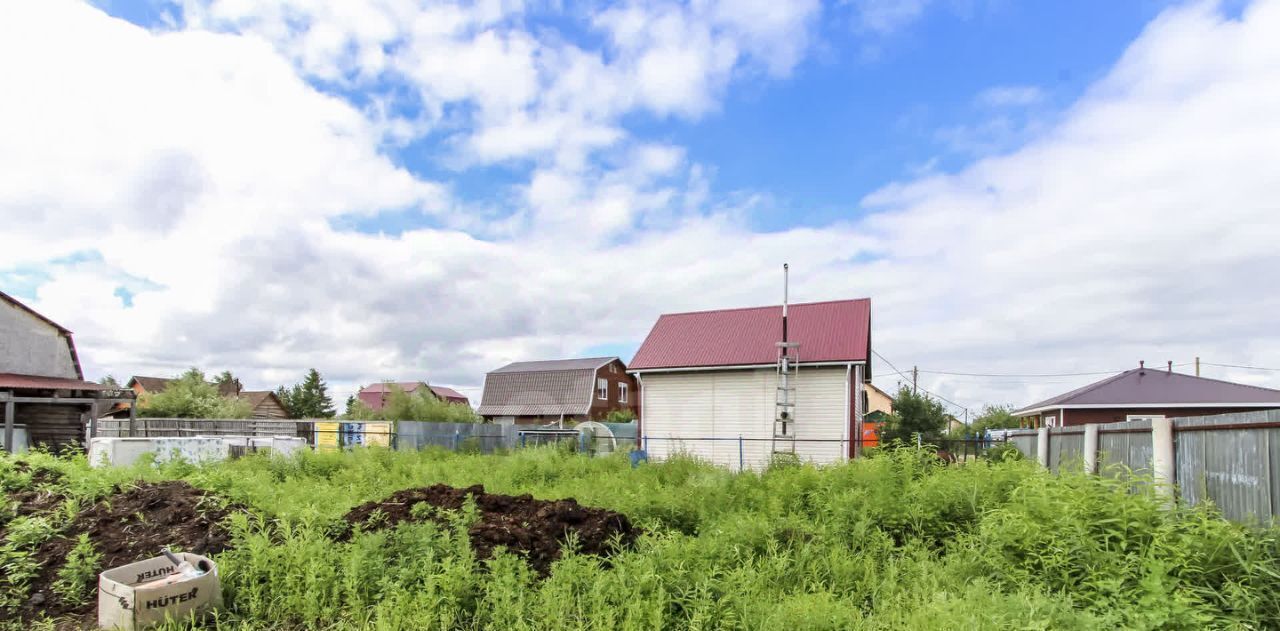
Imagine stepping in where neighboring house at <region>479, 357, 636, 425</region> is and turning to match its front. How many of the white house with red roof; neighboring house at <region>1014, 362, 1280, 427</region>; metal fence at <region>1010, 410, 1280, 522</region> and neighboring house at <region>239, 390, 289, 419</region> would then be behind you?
1

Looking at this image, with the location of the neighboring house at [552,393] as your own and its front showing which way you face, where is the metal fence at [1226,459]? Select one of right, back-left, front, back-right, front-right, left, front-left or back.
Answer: front-right

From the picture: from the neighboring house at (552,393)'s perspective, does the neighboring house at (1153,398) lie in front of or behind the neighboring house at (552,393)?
in front

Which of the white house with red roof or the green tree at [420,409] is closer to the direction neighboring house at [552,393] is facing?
the white house with red roof

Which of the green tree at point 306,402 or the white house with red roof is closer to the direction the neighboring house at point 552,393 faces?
the white house with red roof

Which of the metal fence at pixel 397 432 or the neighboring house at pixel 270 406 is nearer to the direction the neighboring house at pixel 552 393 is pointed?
the metal fence

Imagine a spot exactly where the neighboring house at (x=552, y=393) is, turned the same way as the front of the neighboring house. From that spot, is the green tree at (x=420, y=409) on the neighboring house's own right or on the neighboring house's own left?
on the neighboring house's own right

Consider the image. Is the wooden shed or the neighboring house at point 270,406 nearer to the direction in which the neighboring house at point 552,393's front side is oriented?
the wooden shed

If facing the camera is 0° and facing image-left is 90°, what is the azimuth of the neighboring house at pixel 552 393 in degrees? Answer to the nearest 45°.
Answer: approximately 315°

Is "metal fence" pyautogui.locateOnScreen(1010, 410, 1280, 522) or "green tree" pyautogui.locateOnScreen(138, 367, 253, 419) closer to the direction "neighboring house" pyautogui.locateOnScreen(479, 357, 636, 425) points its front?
the metal fence
